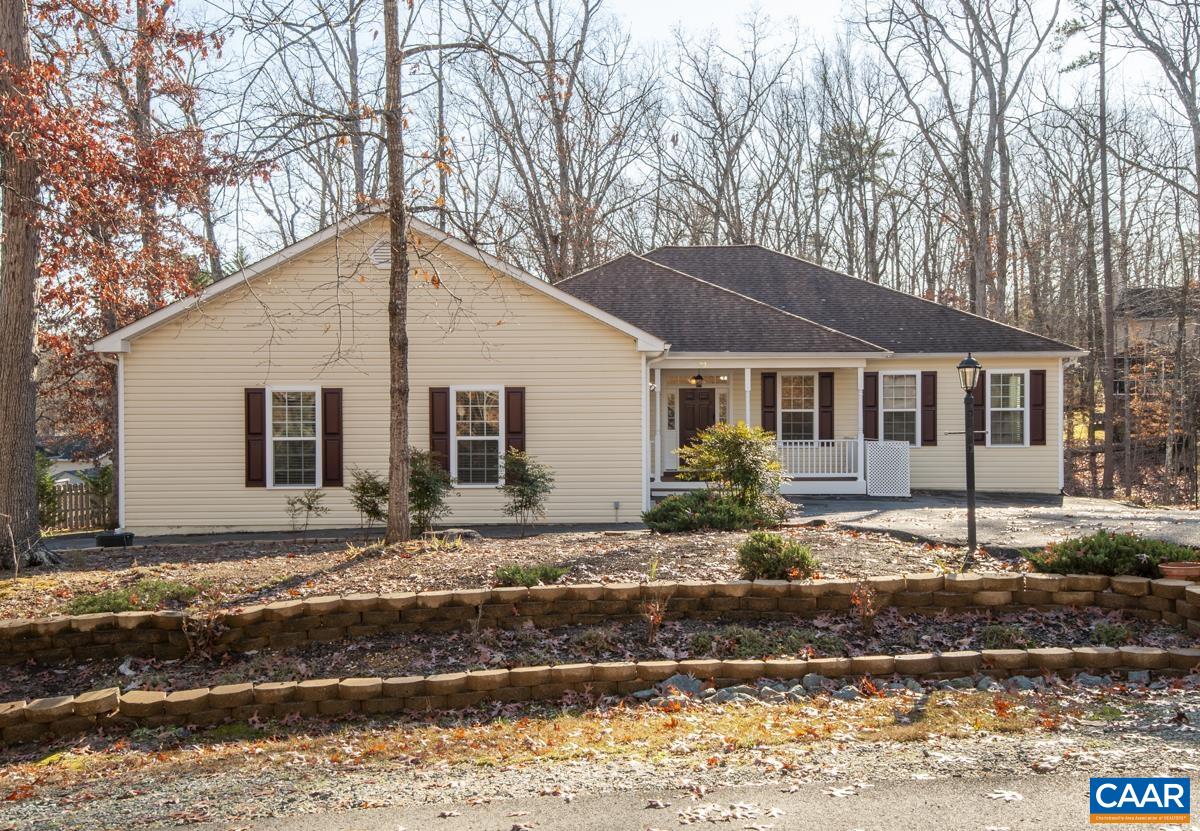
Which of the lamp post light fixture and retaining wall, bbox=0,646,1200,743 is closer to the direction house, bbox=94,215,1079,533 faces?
the retaining wall

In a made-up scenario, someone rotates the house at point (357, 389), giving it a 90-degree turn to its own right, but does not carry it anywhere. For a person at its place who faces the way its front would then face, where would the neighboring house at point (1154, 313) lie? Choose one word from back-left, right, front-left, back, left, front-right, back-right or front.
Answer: back-right

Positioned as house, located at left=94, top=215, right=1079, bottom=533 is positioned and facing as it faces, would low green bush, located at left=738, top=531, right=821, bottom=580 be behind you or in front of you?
in front

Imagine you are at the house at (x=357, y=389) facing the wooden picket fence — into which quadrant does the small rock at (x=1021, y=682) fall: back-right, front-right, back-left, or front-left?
back-left

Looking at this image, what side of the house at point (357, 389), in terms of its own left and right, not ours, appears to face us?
front

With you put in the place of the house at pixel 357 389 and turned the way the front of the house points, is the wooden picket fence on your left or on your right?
on your right

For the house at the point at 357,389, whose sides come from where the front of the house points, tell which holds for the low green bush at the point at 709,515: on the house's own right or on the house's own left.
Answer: on the house's own left

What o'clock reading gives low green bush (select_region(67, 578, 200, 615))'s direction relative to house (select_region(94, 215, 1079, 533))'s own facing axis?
The low green bush is roughly at 12 o'clock from the house.

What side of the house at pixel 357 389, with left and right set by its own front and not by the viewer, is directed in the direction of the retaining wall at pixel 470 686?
front
